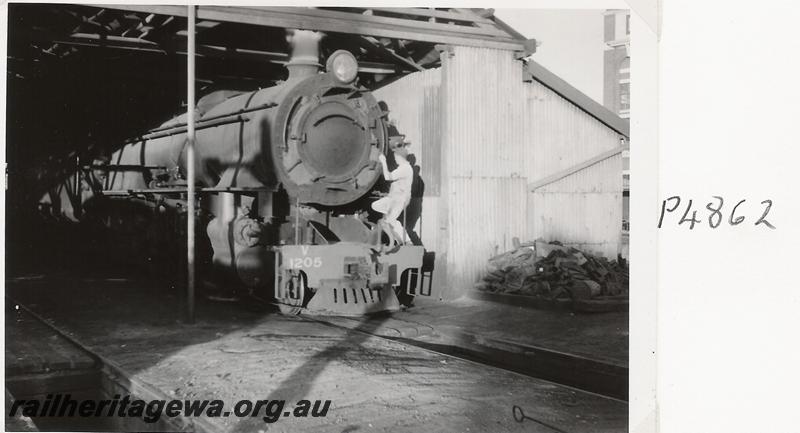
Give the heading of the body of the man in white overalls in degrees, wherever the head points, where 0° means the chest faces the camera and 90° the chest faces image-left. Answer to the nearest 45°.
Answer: approximately 90°
